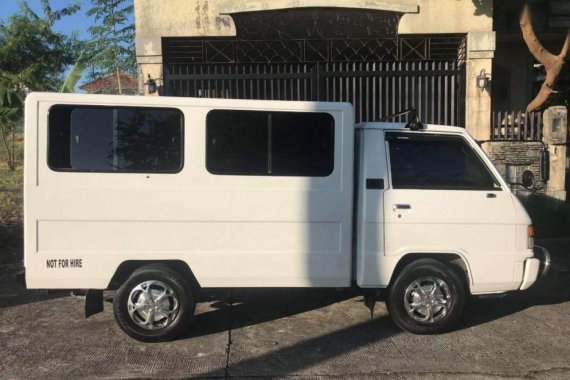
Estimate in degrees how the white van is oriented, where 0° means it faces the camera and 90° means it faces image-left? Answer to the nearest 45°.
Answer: approximately 270°

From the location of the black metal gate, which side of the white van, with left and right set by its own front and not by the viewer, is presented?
left

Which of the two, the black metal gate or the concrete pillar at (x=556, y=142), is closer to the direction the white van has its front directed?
the concrete pillar

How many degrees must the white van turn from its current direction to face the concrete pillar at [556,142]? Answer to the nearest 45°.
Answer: approximately 45° to its left

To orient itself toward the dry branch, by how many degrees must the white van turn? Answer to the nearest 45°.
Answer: approximately 45° to its left
